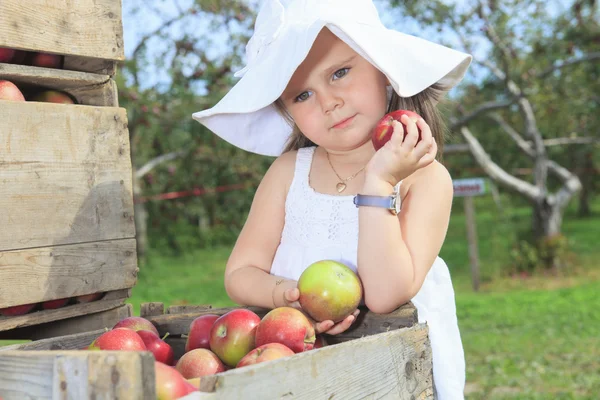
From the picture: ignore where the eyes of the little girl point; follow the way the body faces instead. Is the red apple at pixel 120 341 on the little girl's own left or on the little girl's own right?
on the little girl's own right

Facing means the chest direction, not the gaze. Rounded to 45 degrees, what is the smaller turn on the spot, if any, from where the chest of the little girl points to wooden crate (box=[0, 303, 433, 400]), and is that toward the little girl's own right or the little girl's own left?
0° — they already face it

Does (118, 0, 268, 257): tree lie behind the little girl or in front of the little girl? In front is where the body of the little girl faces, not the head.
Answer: behind

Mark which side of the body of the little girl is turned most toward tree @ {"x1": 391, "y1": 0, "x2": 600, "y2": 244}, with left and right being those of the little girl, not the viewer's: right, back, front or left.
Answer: back

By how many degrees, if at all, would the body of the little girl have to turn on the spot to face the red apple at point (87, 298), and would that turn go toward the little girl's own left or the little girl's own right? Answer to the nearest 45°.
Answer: approximately 90° to the little girl's own right

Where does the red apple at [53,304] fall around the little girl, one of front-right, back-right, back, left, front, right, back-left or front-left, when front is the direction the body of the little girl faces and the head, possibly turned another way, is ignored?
right

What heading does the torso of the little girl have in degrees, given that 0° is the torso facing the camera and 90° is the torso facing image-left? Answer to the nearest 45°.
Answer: approximately 0°

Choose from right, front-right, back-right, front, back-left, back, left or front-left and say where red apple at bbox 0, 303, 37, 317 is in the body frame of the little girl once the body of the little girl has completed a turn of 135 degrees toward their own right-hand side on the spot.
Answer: front-left

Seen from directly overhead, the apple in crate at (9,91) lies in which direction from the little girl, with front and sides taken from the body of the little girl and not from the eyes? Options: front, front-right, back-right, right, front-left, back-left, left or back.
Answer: right

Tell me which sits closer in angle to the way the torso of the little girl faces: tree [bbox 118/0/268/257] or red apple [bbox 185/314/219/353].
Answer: the red apple

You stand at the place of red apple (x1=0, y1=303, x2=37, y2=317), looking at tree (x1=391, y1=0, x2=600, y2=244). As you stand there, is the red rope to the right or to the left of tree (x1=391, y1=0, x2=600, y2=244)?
left

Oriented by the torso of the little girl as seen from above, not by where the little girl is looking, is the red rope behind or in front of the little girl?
behind

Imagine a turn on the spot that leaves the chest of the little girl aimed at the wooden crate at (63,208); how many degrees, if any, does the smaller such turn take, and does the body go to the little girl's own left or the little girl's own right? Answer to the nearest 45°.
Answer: approximately 90° to the little girl's own right
